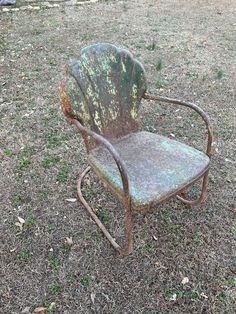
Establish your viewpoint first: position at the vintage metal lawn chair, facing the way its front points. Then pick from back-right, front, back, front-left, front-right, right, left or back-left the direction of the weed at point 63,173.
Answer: back

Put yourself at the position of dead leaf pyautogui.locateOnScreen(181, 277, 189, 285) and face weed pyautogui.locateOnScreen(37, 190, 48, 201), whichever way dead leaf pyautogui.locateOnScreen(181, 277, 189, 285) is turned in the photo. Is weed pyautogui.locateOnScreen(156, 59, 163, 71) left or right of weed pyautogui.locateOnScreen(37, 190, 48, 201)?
right

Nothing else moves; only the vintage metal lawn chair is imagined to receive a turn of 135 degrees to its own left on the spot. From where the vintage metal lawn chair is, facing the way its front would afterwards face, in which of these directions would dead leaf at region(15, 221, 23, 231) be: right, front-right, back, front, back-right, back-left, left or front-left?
left

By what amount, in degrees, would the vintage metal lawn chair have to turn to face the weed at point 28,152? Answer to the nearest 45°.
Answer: approximately 180°

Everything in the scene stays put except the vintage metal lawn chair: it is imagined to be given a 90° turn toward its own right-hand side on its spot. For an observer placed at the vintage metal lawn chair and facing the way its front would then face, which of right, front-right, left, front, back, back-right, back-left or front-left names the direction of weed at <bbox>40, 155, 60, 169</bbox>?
right

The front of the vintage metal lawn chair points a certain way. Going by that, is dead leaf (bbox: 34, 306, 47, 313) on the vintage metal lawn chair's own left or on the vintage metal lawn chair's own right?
on the vintage metal lawn chair's own right

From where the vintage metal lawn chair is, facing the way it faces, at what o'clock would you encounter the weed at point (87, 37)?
The weed is roughly at 7 o'clock from the vintage metal lawn chair.

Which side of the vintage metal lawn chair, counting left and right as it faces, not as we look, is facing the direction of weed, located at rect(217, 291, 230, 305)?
front

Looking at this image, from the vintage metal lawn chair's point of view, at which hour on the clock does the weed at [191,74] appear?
The weed is roughly at 8 o'clock from the vintage metal lawn chair.

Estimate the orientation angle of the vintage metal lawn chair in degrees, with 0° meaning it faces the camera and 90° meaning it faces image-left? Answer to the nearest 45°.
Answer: approximately 315°

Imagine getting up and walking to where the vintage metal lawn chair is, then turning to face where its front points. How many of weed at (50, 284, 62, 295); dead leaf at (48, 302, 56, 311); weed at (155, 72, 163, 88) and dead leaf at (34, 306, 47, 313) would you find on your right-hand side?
3

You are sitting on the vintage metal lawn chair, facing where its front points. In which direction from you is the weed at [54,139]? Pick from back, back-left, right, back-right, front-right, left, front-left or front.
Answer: back
